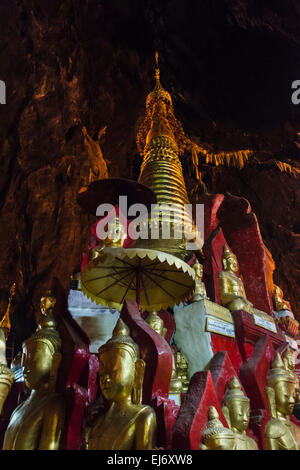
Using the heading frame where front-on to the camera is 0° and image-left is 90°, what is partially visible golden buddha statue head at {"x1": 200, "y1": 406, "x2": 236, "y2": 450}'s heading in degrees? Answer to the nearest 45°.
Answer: approximately 315°

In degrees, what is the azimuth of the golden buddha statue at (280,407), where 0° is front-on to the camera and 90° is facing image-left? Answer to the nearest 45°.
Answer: approximately 315°

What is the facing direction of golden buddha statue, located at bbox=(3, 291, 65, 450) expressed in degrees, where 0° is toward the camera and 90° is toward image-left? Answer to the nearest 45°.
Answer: approximately 45°

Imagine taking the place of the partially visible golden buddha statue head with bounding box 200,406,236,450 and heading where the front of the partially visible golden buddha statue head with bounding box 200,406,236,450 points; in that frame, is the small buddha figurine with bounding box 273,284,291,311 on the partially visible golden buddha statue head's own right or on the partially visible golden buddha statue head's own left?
on the partially visible golden buddha statue head's own left

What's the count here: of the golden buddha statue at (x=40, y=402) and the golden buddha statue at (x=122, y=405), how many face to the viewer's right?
0

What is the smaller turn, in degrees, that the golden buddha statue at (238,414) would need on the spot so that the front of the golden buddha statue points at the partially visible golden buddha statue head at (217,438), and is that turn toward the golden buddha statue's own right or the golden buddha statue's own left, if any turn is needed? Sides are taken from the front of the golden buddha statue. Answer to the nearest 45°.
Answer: approximately 45° to the golden buddha statue's own right

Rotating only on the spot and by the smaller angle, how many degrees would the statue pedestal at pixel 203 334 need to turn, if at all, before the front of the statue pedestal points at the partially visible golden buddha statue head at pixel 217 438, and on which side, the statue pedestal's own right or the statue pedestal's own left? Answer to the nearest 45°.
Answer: approximately 45° to the statue pedestal's own right
